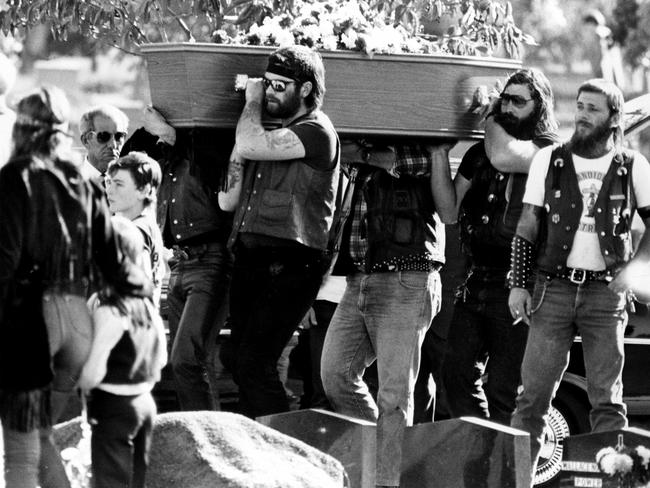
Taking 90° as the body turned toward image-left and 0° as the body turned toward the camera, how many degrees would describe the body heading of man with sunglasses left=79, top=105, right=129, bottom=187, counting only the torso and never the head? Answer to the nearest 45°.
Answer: approximately 315°

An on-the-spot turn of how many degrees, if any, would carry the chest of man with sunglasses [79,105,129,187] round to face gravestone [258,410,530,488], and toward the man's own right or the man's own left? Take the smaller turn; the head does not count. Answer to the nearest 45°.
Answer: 0° — they already face it

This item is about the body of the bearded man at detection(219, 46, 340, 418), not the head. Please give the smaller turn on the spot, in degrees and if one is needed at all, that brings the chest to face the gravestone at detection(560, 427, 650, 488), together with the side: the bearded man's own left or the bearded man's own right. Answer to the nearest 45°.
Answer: approximately 90° to the bearded man's own left

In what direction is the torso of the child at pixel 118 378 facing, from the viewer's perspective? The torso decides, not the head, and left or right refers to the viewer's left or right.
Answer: facing away from the viewer

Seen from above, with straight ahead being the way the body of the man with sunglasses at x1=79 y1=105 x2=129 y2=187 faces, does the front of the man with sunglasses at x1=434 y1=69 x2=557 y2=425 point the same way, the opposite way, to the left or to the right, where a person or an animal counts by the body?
to the right

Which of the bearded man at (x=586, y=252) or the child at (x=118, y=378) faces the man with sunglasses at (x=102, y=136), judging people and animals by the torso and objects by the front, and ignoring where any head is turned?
the child

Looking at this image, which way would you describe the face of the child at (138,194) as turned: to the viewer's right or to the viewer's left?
to the viewer's left

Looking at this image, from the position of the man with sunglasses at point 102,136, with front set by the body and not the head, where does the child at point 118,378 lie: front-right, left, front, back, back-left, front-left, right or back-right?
front-right

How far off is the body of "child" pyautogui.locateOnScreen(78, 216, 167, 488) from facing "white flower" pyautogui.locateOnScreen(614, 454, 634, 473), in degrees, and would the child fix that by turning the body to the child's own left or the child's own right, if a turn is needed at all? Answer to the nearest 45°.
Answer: approximately 90° to the child's own right

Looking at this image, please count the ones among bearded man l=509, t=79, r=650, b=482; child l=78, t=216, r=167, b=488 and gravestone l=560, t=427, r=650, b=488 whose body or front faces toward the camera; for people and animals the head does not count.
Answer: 2
